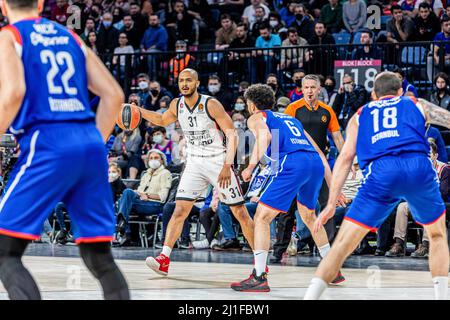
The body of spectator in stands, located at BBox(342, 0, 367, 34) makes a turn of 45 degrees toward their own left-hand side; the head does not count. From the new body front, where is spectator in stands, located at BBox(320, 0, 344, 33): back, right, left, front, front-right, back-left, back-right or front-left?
back

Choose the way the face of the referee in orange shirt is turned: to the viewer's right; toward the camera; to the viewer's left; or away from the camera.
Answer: toward the camera

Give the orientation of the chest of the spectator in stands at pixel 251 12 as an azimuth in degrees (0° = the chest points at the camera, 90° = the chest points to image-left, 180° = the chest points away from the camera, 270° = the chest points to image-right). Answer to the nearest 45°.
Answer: approximately 0°

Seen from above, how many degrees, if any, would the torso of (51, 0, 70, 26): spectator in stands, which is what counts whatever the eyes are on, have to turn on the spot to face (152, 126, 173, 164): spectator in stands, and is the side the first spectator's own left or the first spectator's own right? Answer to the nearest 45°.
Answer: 0° — they already face them

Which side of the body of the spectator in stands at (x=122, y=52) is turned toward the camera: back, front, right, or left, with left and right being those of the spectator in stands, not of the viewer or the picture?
front

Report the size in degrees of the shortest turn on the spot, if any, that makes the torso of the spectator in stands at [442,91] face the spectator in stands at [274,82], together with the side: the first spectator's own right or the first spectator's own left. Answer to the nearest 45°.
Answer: approximately 90° to the first spectator's own right

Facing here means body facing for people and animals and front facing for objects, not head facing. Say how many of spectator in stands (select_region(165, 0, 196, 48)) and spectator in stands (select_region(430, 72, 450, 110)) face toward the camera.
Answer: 2

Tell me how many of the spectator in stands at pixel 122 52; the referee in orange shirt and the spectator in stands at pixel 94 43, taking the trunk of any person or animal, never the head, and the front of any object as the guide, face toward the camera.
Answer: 3

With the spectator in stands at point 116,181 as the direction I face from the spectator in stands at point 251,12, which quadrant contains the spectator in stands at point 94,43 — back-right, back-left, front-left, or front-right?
front-right

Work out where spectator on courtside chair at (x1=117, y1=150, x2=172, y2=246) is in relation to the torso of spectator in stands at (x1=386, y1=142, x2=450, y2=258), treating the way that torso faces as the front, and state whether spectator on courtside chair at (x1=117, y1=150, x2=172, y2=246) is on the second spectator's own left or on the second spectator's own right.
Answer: on the second spectator's own right

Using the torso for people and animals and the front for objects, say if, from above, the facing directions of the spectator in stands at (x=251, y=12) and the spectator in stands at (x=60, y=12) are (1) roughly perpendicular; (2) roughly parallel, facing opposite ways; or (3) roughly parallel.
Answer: roughly parallel

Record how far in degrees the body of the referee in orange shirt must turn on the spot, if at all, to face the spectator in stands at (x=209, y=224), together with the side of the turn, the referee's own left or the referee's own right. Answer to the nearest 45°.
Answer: approximately 135° to the referee's own right

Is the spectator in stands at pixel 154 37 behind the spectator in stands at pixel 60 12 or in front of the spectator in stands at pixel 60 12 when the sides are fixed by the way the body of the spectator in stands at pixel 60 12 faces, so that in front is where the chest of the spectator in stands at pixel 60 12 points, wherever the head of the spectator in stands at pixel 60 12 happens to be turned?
in front

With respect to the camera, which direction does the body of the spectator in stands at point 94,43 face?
toward the camera

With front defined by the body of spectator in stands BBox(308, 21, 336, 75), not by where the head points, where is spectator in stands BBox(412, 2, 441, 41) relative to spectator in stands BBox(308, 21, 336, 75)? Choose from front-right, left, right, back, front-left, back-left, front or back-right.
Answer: left

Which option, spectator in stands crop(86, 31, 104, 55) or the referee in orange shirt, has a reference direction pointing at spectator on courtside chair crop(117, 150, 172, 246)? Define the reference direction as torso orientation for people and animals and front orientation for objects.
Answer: spectator in stands crop(86, 31, 104, 55)
